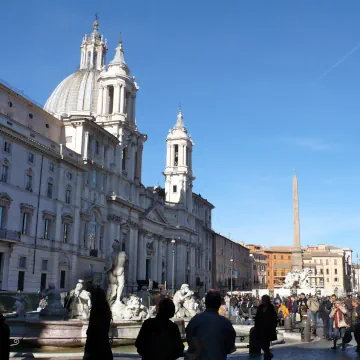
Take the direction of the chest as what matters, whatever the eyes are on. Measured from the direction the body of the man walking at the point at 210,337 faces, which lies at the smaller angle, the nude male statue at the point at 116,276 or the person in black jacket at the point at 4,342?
the nude male statue

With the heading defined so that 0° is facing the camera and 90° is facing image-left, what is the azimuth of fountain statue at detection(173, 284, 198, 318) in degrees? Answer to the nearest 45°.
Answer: approximately 315°

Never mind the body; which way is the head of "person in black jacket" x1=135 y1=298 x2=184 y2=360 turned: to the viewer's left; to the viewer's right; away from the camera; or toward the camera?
away from the camera

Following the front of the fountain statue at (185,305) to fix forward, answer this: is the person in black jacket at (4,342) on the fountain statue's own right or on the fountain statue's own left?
on the fountain statue's own right

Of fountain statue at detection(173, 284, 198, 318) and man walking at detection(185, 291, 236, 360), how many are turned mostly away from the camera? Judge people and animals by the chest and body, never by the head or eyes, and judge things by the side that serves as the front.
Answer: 1

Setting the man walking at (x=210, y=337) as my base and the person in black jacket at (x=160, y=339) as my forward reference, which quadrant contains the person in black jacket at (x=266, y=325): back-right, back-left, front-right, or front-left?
back-right

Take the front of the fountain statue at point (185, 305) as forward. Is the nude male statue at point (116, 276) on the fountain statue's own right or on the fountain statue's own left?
on the fountain statue's own right

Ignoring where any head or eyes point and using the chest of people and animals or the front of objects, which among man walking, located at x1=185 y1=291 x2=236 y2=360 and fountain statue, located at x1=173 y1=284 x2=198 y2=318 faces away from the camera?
the man walking

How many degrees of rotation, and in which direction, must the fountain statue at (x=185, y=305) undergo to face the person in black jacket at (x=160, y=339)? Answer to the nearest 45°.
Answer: approximately 45° to its right

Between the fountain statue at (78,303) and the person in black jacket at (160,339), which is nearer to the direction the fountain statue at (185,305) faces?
the person in black jacket

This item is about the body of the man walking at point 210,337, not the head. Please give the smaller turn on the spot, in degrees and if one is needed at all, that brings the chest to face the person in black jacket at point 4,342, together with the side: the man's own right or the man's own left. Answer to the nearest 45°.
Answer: approximately 90° to the man's own left

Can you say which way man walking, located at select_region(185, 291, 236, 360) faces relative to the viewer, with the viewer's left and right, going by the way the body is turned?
facing away from the viewer

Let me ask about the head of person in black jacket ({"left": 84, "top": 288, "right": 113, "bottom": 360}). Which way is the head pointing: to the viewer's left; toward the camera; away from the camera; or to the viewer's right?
away from the camera

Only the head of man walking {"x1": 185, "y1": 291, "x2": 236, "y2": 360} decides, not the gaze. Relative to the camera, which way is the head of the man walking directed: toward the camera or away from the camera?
away from the camera
